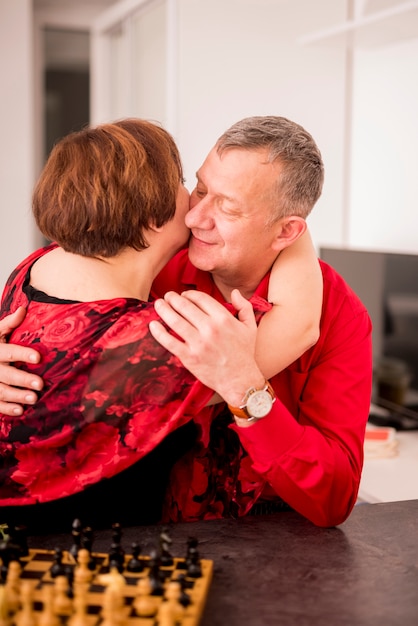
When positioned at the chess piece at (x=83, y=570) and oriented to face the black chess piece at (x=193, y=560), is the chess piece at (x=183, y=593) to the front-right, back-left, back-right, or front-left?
front-right

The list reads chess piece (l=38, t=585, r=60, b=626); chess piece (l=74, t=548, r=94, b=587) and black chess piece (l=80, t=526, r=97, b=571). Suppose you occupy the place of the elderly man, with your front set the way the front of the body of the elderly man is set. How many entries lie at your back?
0

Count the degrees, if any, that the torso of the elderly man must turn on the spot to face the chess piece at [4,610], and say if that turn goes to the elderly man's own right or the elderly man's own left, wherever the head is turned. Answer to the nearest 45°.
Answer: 0° — they already face it

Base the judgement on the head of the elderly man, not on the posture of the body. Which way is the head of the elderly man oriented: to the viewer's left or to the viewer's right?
to the viewer's left

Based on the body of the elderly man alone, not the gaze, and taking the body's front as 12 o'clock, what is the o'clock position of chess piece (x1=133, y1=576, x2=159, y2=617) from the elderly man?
The chess piece is roughly at 11 o'clock from the elderly man.

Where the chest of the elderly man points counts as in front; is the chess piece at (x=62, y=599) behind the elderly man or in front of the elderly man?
in front

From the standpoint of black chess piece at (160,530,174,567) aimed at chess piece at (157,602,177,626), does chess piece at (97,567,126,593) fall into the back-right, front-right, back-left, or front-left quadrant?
front-right

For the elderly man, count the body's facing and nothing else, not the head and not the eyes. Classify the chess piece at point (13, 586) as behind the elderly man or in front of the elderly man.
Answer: in front

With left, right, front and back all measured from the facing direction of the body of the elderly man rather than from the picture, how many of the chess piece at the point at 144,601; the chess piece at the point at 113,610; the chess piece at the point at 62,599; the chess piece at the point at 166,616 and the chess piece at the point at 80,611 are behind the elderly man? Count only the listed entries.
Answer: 0

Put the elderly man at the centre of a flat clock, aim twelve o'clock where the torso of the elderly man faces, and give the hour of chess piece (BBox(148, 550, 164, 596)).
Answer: The chess piece is roughly at 11 o'clock from the elderly man.

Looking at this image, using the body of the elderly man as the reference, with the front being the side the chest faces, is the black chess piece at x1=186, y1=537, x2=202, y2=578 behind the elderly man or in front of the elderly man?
in front

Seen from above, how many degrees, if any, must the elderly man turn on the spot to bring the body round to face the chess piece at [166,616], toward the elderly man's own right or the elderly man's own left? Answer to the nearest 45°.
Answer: approximately 45° to the elderly man's own left

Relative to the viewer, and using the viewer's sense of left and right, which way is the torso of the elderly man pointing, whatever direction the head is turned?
facing the viewer and to the left of the viewer
